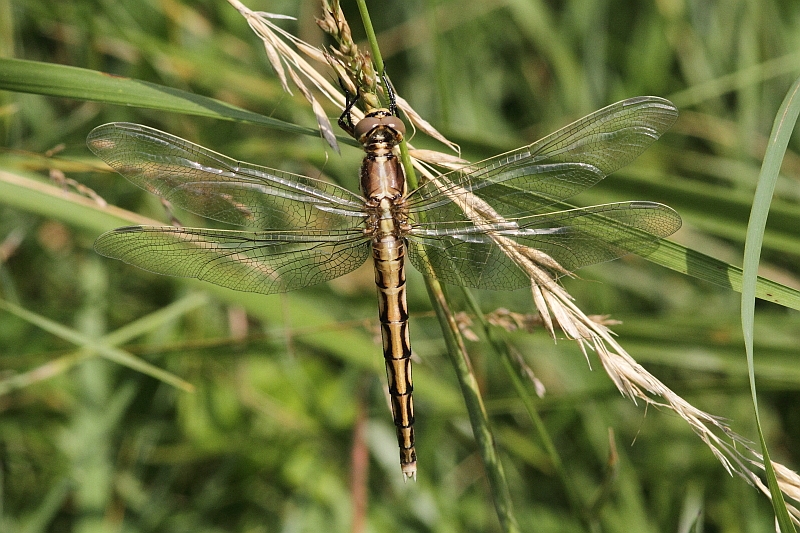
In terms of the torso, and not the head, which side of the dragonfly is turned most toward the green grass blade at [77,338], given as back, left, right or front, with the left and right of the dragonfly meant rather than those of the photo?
left

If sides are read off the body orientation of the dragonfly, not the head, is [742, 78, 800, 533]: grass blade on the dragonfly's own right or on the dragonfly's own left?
on the dragonfly's own right

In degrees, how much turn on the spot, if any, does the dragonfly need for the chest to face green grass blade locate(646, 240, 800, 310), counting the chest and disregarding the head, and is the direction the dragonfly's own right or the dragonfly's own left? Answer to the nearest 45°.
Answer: approximately 90° to the dragonfly's own right

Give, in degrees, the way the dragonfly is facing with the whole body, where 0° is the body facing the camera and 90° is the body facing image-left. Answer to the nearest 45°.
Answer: approximately 180°
